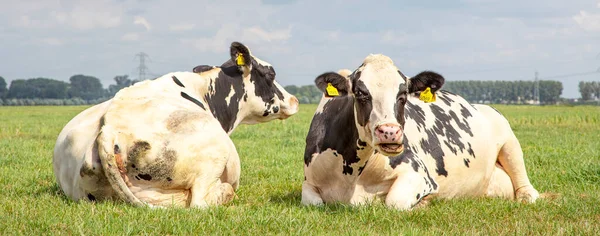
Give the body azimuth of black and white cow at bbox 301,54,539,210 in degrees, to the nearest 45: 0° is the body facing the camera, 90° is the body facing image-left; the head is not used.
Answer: approximately 45°

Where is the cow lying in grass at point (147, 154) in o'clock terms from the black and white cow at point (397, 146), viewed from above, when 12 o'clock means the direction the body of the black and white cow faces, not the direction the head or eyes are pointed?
The cow lying in grass is roughly at 1 o'clock from the black and white cow.

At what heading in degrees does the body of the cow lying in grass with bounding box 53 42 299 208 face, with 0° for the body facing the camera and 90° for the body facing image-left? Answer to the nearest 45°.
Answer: approximately 225°

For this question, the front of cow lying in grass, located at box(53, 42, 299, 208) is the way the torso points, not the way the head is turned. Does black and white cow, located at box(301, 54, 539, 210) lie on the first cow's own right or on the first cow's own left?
on the first cow's own right

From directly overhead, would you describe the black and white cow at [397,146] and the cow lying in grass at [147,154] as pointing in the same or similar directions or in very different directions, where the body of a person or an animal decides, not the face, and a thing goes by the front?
very different directions
